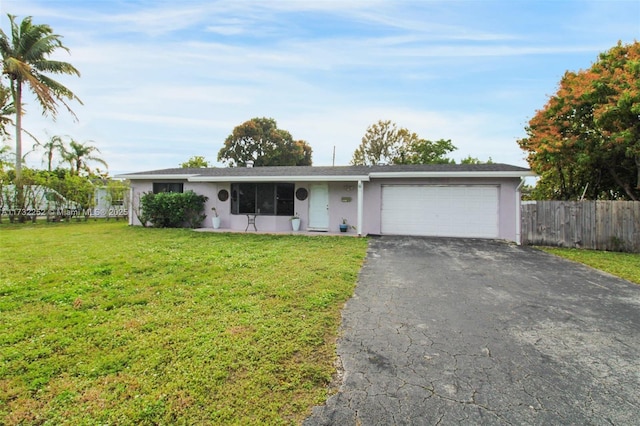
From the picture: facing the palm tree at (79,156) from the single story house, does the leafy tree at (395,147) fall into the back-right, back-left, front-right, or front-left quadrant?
front-right

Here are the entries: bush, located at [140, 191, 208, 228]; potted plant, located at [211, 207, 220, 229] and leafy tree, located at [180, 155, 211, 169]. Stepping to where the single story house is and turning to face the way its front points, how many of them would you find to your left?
0

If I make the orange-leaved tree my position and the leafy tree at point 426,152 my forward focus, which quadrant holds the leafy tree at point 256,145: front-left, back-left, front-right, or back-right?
front-left

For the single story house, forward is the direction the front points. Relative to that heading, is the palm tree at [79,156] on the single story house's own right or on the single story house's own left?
on the single story house's own right

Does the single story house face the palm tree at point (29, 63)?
no

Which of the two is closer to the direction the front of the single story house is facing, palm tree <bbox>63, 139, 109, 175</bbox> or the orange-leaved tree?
the orange-leaved tree

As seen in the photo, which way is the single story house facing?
toward the camera

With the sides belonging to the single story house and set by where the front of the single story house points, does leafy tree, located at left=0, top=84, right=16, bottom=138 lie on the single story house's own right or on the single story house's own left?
on the single story house's own right

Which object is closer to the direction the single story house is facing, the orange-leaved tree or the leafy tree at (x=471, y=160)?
the orange-leaved tree

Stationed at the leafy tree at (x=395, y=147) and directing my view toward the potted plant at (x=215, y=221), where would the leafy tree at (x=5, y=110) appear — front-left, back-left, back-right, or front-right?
front-right

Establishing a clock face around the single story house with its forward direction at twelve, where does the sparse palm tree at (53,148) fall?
The sparse palm tree is roughly at 4 o'clock from the single story house.

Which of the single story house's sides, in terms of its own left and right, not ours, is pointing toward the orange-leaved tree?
left

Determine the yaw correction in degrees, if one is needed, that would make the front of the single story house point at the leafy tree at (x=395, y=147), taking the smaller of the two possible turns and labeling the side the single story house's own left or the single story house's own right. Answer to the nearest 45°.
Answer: approximately 180°

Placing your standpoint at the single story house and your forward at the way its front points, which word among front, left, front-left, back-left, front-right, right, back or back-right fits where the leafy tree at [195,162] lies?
back-right

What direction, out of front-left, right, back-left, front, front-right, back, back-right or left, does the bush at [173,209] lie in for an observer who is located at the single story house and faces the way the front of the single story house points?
right
